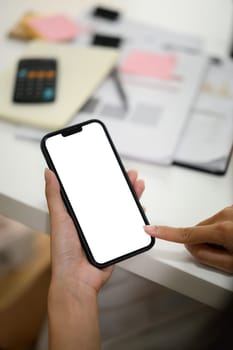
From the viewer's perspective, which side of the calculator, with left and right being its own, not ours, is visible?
front

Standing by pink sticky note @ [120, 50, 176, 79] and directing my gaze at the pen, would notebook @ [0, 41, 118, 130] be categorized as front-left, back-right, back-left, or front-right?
front-right

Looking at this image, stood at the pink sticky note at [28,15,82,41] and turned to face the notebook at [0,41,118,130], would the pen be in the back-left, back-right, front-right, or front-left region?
front-left

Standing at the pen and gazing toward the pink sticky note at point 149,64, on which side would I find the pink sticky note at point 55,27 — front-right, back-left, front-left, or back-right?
front-left
